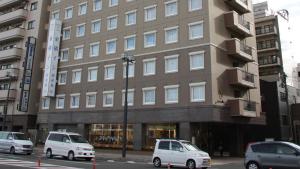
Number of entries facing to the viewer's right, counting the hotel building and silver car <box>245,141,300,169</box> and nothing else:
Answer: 1

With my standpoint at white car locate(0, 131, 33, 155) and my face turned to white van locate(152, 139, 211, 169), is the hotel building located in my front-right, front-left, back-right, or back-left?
front-left

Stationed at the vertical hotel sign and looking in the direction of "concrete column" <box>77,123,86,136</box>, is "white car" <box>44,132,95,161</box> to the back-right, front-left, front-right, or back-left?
front-right

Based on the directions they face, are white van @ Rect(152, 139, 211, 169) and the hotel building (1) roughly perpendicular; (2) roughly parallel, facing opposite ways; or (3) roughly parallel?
roughly perpendicular

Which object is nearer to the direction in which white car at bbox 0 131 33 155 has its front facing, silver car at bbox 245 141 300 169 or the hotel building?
the silver car

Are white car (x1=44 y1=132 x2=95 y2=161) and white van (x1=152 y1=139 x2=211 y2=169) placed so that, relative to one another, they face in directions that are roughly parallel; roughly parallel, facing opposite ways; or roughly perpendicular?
roughly parallel

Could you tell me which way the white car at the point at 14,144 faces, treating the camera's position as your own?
facing the viewer and to the right of the viewer

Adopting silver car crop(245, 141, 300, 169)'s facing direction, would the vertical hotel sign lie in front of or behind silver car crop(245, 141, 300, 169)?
behind

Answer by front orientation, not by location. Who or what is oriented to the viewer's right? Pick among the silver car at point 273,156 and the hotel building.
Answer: the silver car

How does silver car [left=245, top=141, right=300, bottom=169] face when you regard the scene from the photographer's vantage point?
facing to the right of the viewer

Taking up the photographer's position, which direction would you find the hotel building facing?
facing the viewer and to the left of the viewer

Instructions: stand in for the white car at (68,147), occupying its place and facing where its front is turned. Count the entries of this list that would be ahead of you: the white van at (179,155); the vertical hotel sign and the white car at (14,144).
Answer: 1
